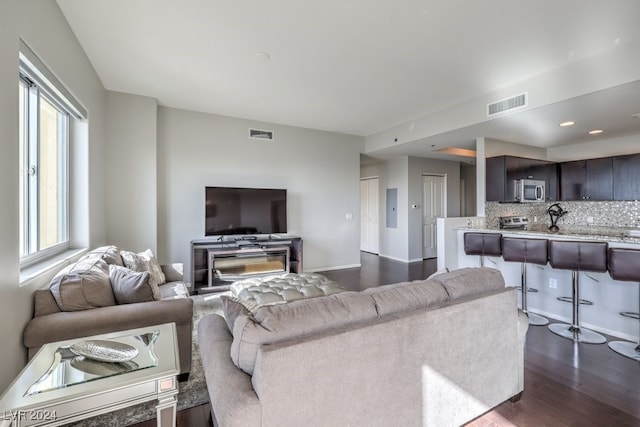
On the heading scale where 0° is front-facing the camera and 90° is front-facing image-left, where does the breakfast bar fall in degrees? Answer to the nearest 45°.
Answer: approximately 45°

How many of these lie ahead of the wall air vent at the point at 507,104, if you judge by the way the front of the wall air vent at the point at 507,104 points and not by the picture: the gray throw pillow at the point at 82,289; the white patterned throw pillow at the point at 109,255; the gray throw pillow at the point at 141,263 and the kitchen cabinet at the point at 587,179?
3

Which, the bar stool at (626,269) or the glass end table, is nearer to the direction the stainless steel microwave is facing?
the bar stool

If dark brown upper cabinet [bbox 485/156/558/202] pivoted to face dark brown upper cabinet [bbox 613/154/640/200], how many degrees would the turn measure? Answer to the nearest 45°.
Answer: approximately 90° to its left

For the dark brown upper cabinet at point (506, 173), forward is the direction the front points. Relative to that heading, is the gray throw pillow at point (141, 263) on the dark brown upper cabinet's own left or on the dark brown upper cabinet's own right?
on the dark brown upper cabinet's own right

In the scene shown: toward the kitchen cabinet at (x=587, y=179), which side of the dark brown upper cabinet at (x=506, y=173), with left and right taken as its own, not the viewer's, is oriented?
left

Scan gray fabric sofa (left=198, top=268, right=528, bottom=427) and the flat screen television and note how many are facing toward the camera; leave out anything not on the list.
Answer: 1

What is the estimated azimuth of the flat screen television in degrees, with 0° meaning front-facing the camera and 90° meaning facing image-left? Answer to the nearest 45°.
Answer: approximately 0°

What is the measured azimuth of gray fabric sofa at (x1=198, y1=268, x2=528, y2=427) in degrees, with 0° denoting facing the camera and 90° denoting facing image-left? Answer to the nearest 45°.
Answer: approximately 135°
